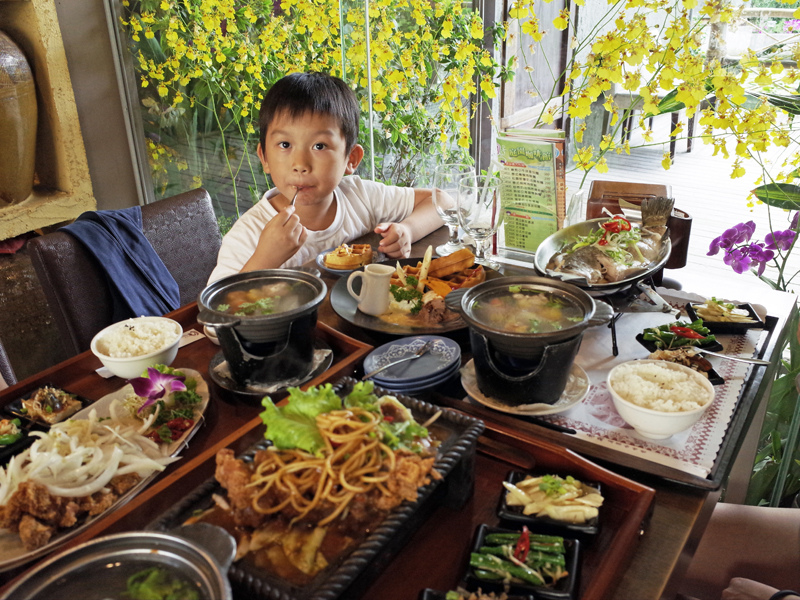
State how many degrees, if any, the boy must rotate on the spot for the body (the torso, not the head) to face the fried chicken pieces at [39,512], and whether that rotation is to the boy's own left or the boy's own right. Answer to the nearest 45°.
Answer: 0° — they already face it

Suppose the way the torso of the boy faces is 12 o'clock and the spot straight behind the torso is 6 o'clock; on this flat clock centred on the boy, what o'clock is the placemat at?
The placemat is roughly at 11 o'clock from the boy.

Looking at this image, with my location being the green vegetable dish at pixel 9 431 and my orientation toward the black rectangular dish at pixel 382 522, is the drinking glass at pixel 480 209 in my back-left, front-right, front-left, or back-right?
front-left

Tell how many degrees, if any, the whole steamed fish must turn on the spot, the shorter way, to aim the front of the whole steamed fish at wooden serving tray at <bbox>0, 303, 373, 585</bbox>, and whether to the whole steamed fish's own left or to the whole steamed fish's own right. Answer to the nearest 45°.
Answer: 0° — it already faces it

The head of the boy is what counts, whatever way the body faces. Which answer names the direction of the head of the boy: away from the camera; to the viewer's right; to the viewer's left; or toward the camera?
toward the camera

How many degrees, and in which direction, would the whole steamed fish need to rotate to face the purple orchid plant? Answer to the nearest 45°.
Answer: approximately 180°

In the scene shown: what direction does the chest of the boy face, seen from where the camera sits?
toward the camera

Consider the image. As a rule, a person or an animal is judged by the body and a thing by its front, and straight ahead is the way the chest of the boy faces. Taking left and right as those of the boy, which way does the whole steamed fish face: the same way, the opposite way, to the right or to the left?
to the right

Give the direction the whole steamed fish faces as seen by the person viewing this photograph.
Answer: facing the viewer and to the left of the viewer

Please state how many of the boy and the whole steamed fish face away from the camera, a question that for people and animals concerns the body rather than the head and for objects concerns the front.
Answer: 0

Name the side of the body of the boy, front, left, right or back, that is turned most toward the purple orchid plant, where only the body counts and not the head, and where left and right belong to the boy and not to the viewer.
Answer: left

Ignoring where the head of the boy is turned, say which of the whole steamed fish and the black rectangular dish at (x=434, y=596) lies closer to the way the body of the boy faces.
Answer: the black rectangular dish

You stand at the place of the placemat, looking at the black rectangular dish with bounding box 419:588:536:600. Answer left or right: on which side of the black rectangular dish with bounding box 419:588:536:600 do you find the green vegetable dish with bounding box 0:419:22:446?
right

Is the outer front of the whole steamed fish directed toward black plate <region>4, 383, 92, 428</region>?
yes

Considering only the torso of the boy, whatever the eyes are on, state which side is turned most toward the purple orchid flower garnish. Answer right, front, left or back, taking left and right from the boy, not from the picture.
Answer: front

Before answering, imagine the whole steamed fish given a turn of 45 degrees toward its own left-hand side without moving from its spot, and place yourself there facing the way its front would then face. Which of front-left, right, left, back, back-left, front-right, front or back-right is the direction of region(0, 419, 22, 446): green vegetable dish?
front-right

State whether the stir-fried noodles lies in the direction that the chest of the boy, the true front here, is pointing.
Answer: yes
